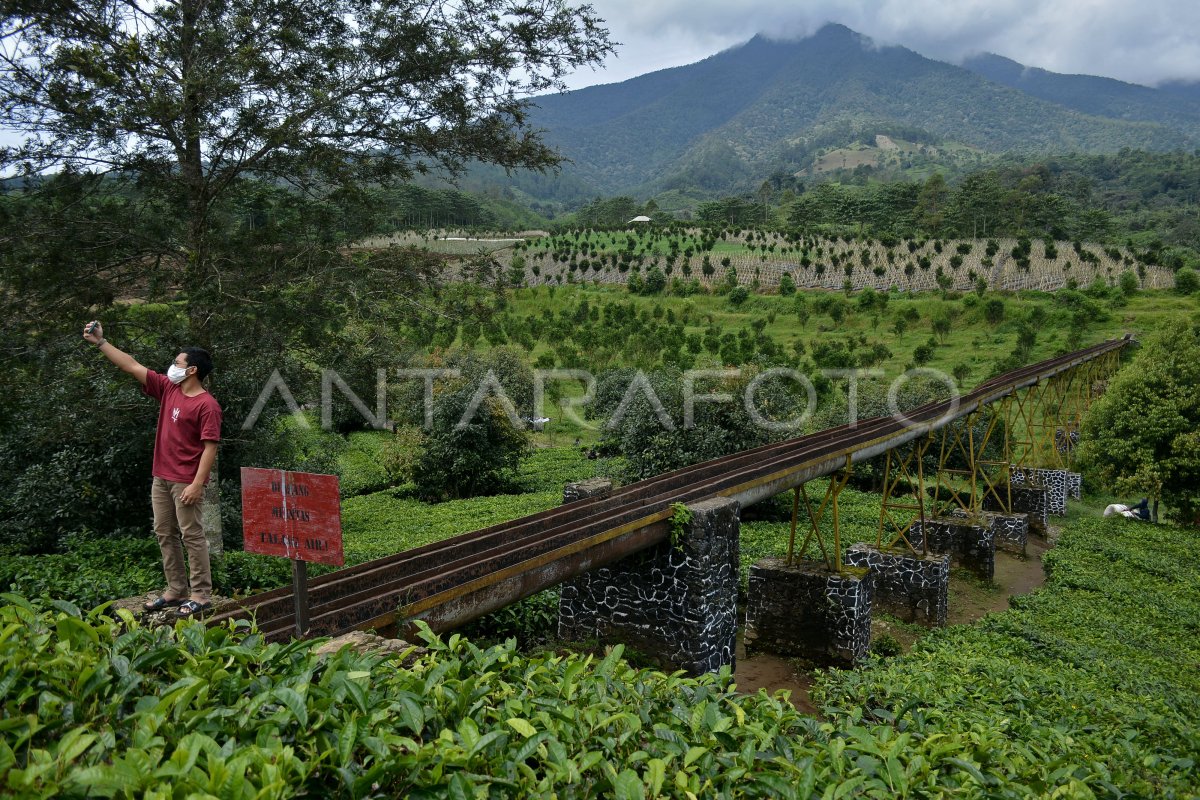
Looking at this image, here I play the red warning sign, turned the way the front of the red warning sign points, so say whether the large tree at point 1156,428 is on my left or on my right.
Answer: on my left

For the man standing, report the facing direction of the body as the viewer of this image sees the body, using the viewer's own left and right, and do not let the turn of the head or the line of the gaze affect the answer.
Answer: facing the viewer and to the left of the viewer

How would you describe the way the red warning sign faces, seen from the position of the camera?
facing the viewer

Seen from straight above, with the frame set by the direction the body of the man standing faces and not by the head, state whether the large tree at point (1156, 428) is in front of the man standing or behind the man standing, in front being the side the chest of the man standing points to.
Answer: behind

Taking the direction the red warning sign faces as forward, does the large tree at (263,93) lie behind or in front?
behind

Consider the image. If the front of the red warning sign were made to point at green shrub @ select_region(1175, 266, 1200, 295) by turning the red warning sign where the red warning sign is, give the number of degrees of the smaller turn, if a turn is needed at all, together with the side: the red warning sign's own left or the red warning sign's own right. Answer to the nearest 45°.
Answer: approximately 135° to the red warning sign's own left

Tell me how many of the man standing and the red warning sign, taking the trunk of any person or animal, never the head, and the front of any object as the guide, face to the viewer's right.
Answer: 0
